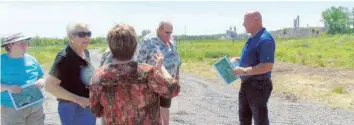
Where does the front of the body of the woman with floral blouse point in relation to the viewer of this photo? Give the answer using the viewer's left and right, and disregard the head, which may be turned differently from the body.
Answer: facing away from the viewer

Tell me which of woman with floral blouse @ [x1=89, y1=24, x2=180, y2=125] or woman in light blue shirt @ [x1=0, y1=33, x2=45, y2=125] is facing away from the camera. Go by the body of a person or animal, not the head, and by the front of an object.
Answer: the woman with floral blouse

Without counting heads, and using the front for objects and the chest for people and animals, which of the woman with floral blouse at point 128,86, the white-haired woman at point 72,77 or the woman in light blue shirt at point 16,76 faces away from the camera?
the woman with floral blouse

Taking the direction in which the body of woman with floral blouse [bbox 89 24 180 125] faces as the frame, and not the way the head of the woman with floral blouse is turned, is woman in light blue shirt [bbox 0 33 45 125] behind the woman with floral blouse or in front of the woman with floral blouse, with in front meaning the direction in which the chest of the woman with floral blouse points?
in front

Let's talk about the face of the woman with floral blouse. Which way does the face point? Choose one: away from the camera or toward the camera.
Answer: away from the camera

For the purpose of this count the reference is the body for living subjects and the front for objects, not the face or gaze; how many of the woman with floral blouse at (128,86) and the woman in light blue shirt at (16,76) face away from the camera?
1

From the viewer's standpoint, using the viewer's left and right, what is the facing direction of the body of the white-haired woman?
facing the viewer and to the right of the viewer

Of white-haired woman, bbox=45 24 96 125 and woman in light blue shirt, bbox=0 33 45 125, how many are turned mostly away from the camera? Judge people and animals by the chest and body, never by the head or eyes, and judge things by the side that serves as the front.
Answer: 0

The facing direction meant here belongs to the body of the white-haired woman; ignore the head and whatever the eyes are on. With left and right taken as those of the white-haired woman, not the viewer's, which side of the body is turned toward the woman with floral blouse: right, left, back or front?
front

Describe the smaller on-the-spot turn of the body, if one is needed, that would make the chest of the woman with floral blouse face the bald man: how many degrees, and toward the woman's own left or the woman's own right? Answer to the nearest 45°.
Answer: approximately 45° to the woman's own right

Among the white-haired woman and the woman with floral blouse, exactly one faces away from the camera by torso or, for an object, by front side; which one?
the woman with floral blouse
